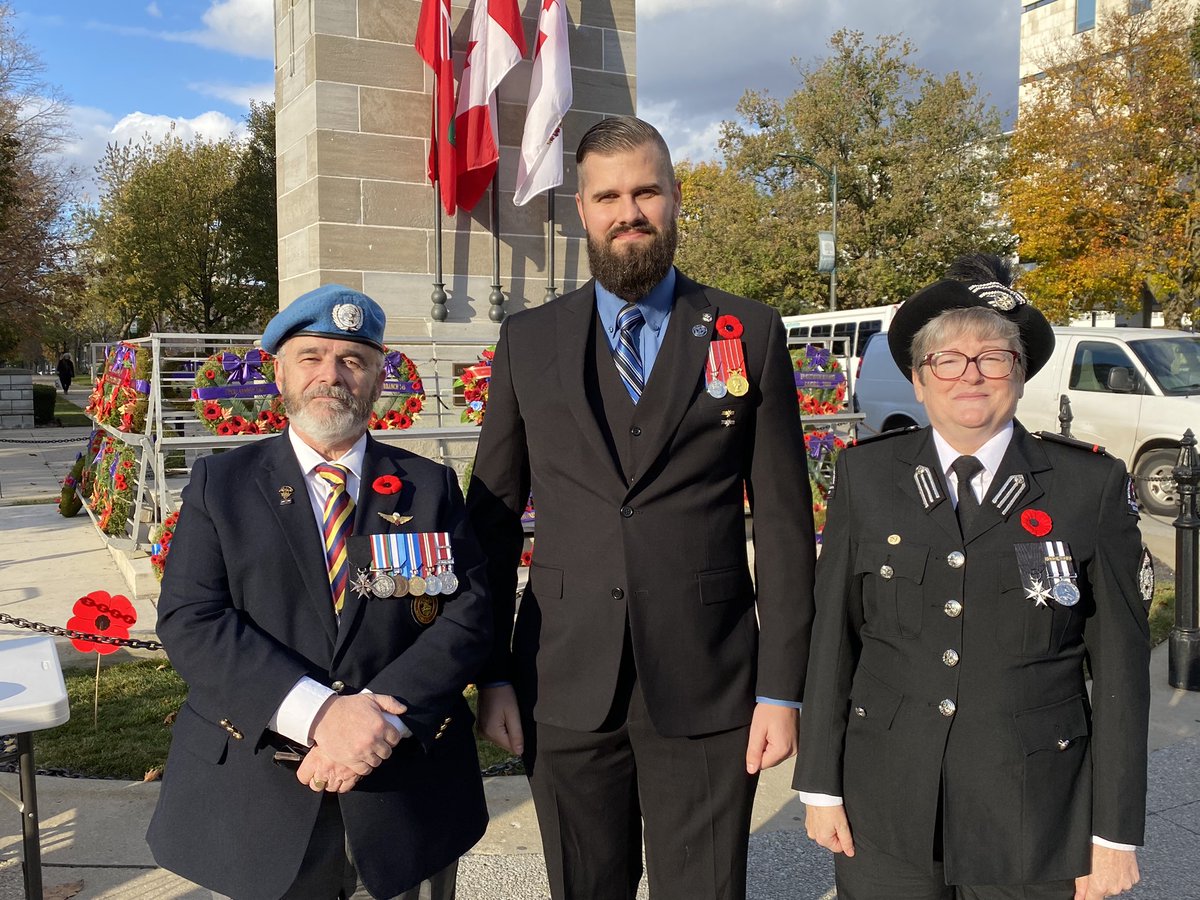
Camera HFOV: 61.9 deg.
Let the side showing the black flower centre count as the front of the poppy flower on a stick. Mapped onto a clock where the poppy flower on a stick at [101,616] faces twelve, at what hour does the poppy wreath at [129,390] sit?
the poppy wreath at [129,390] is roughly at 6 o'clock from the poppy flower on a stick at [101,616].

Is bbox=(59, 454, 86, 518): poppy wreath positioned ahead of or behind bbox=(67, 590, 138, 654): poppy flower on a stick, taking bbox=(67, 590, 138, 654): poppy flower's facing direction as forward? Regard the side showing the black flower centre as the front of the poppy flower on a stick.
behind

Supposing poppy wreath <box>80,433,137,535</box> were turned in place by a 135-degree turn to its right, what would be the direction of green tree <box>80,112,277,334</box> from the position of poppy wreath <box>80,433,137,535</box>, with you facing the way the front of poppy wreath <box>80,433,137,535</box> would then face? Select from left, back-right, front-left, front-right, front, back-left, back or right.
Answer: front

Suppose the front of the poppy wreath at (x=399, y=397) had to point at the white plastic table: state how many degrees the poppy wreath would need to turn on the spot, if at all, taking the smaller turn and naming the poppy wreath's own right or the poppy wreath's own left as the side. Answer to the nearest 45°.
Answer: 0° — it already faces it

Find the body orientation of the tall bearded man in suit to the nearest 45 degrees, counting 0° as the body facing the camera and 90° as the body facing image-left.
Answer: approximately 0°

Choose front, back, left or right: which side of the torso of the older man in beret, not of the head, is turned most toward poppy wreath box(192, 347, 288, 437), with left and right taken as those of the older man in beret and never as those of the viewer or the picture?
back
